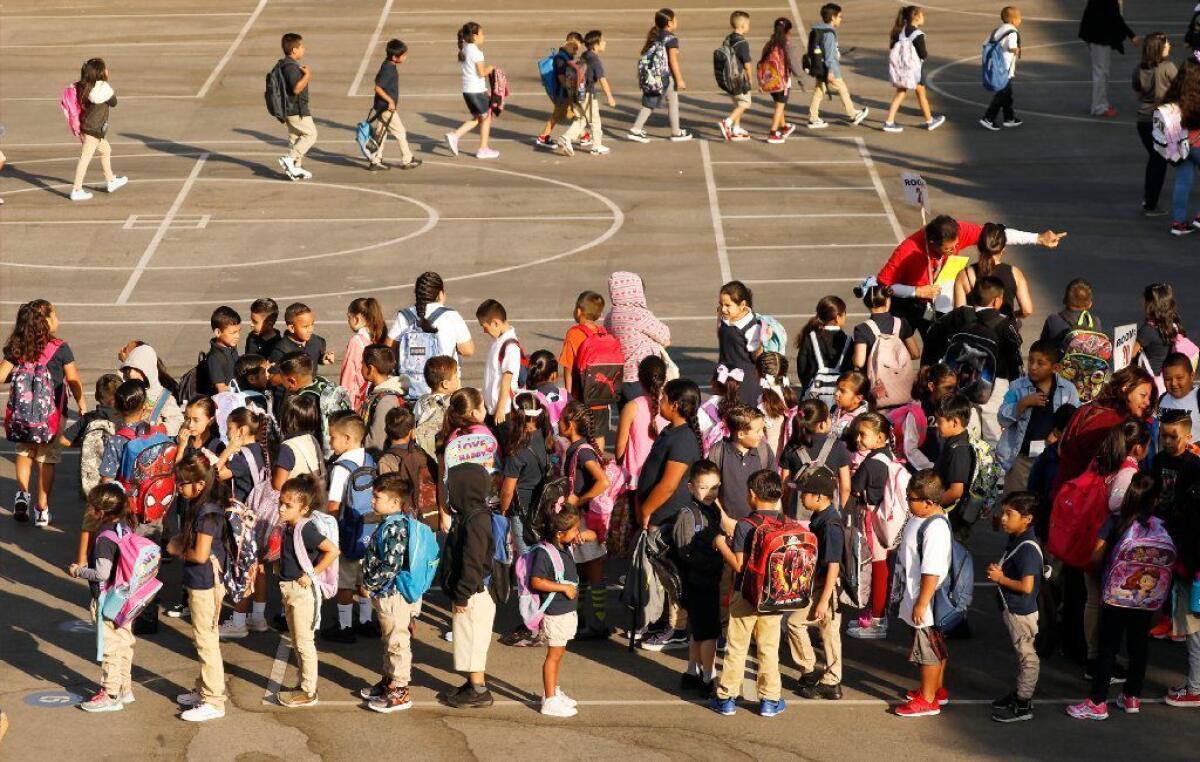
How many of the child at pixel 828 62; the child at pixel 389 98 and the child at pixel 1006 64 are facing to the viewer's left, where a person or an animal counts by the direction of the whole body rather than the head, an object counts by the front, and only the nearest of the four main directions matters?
0

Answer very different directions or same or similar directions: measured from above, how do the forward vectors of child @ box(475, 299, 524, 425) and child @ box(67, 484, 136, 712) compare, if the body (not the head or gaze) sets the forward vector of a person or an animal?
same or similar directions

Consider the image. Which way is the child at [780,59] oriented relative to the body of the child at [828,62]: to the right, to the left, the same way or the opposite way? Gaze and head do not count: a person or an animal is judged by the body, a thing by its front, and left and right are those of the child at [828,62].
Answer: the same way

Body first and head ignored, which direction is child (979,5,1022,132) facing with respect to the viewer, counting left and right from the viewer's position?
facing to the right of the viewer

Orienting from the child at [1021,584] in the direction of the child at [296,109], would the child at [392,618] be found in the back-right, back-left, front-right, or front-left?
front-left

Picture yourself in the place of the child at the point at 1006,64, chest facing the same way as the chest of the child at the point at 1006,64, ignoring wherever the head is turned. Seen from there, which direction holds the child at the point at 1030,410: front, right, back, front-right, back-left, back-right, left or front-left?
right

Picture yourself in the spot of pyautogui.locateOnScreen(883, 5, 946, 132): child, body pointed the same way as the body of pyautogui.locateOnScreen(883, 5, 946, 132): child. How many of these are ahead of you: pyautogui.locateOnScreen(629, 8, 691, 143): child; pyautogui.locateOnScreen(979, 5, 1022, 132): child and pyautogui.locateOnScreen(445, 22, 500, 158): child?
1

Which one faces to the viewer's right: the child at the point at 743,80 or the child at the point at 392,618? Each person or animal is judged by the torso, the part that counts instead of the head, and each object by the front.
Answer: the child at the point at 743,80

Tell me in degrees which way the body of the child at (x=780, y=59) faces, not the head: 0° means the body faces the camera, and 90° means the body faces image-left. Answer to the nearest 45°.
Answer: approximately 270°

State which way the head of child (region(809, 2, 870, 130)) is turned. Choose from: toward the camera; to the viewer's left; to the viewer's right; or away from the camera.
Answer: to the viewer's right

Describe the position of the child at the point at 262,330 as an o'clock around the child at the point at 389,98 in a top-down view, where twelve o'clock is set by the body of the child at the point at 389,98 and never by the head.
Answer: the child at the point at 262,330 is roughly at 3 o'clock from the child at the point at 389,98.

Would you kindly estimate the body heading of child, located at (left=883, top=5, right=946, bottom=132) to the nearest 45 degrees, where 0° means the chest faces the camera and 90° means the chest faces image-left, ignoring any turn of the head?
approximately 270°

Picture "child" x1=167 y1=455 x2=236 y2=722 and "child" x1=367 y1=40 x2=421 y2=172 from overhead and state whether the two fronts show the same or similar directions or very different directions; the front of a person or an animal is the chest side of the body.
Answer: very different directions
